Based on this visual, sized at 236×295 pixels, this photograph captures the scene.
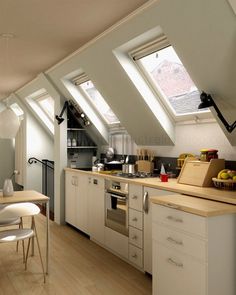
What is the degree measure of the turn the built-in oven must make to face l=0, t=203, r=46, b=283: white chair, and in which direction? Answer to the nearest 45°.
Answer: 0° — it already faces it

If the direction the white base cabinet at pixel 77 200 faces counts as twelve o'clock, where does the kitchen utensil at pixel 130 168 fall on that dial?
The kitchen utensil is roughly at 9 o'clock from the white base cabinet.

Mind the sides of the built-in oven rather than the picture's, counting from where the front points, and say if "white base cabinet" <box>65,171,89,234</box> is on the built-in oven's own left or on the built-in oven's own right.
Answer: on the built-in oven's own right

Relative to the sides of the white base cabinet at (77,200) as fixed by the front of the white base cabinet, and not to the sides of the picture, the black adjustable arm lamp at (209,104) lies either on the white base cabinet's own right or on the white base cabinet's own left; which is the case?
on the white base cabinet's own left

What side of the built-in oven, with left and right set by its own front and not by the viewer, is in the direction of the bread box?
left

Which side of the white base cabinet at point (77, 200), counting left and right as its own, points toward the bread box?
left

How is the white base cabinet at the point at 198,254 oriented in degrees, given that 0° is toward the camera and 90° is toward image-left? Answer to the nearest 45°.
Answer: approximately 45°

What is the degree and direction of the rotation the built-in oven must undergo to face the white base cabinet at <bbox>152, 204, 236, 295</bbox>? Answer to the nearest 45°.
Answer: approximately 45° to its left

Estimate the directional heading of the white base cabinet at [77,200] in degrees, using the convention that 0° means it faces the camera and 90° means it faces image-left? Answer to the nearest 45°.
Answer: approximately 45°

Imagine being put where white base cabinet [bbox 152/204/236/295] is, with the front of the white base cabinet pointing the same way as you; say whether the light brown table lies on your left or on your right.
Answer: on your right
